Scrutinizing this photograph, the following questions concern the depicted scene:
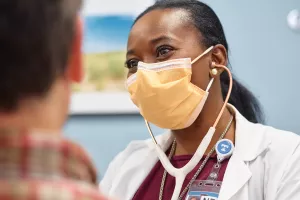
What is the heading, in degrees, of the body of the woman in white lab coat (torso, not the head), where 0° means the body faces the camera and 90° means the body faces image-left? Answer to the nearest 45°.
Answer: approximately 45°

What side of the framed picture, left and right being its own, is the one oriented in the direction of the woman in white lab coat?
front

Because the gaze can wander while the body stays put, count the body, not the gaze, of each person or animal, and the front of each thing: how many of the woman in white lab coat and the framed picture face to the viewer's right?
0

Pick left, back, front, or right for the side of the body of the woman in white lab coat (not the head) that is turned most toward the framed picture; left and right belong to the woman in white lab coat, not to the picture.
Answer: right

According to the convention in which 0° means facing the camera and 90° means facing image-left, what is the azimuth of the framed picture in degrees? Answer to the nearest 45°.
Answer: approximately 0°
